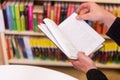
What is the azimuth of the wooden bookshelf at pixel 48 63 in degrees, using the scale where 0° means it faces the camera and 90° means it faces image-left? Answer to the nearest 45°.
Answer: approximately 0°
